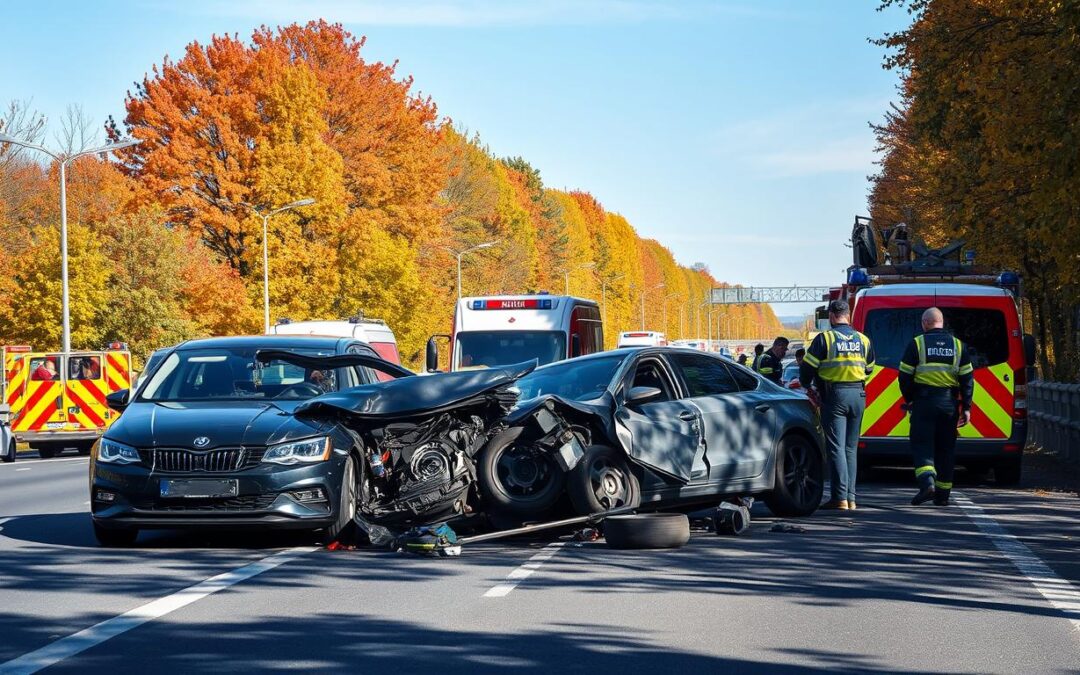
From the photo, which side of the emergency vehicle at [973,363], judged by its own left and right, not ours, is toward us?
back

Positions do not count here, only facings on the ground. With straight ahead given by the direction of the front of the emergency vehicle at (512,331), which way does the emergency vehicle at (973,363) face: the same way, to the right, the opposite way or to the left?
the opposite way

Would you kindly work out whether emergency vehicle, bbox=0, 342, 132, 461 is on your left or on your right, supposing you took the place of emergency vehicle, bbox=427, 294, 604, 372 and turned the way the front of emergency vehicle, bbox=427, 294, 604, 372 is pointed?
on your right

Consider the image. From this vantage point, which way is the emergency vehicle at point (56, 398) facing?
away from the camera

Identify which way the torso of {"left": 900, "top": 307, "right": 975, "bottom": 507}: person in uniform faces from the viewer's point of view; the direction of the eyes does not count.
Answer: away from the camera

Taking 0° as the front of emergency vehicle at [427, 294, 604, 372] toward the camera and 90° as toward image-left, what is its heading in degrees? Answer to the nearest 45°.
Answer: approximately 0°

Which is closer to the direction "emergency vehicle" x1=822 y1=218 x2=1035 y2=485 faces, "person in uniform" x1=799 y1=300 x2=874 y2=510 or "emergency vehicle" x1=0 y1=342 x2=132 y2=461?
the emergency vehicle

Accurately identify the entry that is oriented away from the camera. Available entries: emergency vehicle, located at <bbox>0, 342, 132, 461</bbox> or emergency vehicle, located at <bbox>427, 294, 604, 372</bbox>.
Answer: emergency vehicle, located at <bbox>0, 342, 132, 461</bbox>

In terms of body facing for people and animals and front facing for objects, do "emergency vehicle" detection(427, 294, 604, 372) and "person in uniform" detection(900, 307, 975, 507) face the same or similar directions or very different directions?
very different directions

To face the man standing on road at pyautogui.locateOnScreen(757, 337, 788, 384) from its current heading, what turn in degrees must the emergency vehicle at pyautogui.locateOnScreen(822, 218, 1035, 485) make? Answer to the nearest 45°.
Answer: approximately 45° to its left

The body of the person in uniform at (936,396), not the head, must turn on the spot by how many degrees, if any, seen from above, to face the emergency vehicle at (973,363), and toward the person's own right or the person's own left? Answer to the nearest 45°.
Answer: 0° — they already face it

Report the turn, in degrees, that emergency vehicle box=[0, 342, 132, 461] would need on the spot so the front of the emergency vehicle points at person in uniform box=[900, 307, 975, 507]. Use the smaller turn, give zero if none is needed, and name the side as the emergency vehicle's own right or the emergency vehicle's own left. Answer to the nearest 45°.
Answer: approximately 135° to the emergency vehicle's own right
